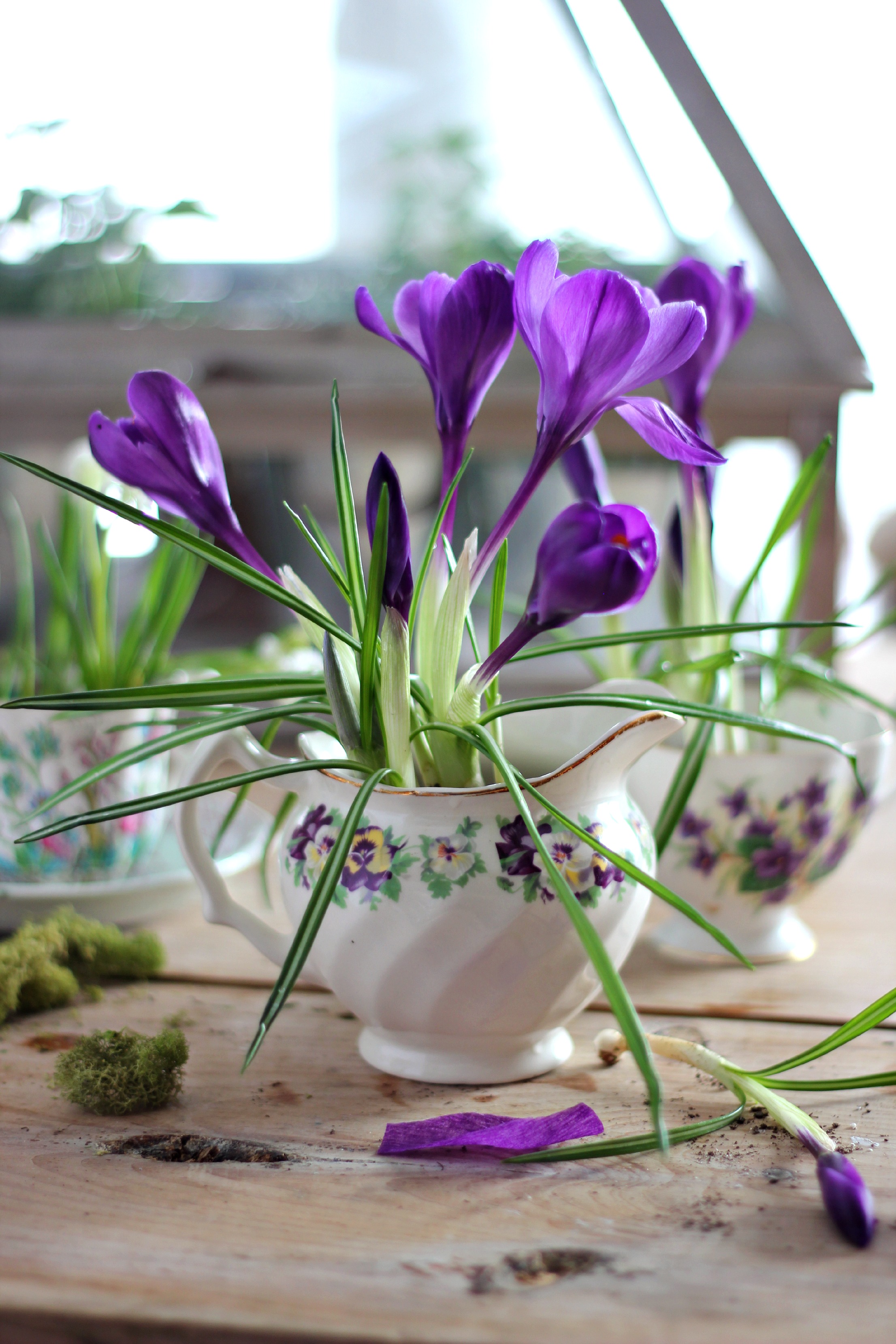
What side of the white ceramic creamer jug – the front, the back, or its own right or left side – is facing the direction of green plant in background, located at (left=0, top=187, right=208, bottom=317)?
left

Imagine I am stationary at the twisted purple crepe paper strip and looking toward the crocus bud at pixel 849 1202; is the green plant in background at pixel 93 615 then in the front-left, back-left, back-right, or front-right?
back-left

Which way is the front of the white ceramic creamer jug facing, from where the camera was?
facing to the right of the viewer

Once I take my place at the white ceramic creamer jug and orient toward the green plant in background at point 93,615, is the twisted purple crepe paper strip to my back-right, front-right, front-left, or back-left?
back-left
